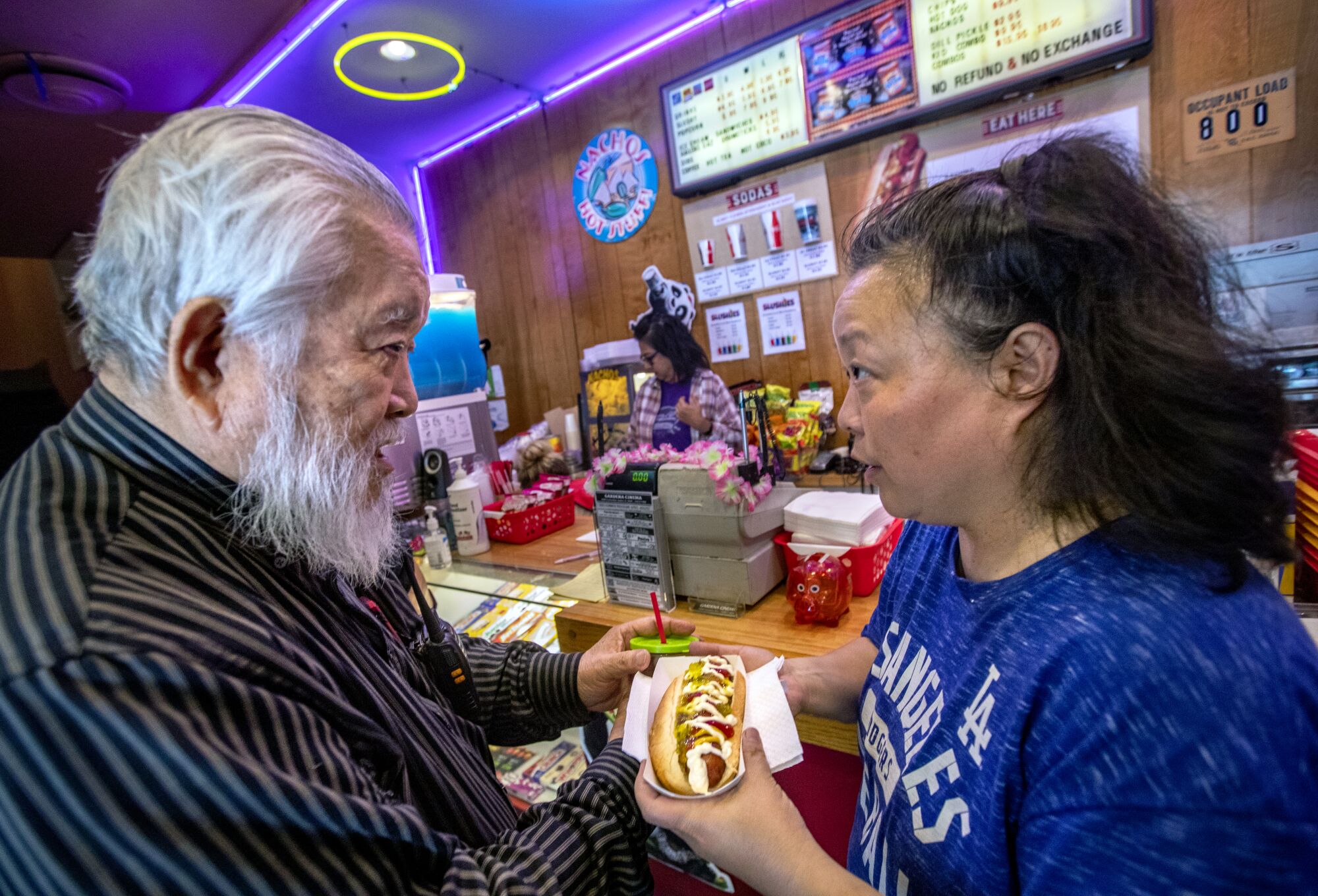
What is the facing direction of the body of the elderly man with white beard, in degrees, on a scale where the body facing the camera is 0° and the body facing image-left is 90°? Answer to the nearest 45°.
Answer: approximately 270°

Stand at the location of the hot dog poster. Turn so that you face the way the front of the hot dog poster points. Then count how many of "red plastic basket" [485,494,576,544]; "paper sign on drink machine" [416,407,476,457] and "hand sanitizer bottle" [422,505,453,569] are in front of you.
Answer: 3

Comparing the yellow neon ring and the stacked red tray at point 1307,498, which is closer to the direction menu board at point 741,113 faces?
the yellow neon ring

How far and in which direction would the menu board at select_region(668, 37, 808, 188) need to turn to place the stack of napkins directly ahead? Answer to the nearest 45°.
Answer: approximately 45° to its left

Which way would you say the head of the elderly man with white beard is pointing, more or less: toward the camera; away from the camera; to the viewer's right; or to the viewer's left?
to the viewer's right

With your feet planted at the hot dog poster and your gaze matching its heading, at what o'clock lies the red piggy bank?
The red piggy bank is roughly at 11 o'clock from the hot dog poster.

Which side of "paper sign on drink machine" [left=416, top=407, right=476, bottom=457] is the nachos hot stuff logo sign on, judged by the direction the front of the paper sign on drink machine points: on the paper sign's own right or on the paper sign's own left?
on the paper sign's own left

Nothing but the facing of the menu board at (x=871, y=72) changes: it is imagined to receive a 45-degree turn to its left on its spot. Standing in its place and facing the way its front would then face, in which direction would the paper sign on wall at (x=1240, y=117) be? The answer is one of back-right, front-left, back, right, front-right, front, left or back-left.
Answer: left

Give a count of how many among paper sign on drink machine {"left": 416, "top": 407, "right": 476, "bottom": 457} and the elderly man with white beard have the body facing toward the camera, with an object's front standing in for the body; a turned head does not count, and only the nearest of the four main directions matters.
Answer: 1

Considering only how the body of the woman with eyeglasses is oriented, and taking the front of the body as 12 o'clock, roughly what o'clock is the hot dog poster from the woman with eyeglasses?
The hot dog poster is roughly at 8 o'clock from the woman with eyeglasses.

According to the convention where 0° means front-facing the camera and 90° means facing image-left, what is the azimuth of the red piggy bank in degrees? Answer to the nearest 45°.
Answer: approximately 45°
